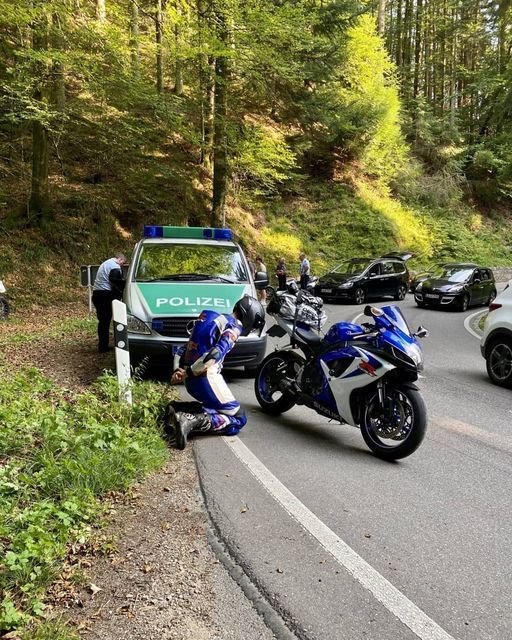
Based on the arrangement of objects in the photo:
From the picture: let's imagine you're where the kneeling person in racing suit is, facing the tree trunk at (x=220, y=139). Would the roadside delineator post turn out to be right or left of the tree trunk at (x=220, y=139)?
left

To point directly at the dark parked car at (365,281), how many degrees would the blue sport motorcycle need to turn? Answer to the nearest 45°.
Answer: approximately 135° to its left

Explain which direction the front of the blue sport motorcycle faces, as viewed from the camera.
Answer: facing the viewer and to the right of the viewer

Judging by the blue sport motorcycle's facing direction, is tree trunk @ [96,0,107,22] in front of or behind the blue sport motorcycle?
behind

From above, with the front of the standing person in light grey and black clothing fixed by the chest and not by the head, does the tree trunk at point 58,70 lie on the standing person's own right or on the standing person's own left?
on the standing person's own left

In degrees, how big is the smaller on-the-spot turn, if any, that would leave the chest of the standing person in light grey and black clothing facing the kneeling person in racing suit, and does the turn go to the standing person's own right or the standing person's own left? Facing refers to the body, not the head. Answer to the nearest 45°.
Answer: approximately 90° to the standing person's own right

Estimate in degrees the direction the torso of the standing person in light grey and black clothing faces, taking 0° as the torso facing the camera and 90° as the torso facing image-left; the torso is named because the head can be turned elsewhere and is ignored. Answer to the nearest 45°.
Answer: approximately 270°

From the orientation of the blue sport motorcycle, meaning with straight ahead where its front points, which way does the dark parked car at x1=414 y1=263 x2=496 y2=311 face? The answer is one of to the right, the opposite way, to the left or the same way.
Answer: to the right

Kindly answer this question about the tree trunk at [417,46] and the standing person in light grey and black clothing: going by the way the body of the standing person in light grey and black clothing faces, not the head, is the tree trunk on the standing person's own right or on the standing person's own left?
on the standing person's own left

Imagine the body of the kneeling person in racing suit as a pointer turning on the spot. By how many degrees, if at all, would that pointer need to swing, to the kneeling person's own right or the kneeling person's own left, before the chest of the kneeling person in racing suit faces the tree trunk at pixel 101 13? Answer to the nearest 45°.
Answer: approximately 90° to the kneeling person's own left

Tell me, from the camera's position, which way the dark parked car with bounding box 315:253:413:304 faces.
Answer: facing the viewer and to the left of the viewer
